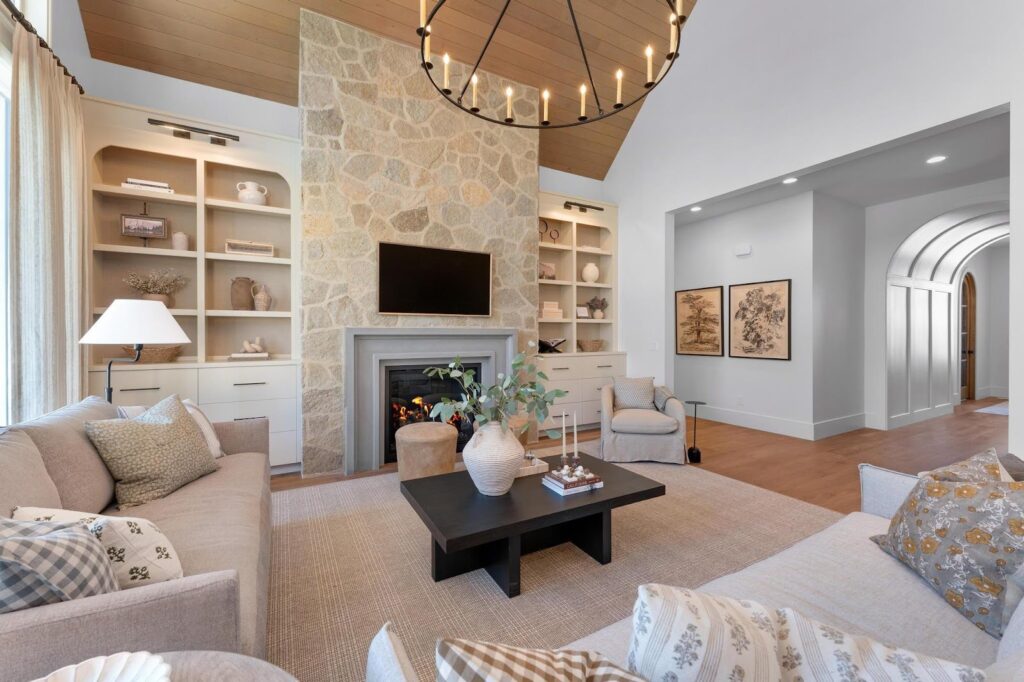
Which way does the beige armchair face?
toward the camera

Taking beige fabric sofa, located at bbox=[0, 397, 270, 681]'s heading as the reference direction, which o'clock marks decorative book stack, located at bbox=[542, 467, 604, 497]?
The decorative book stack is roughly at 12 o'clock from the beige fabric sofa.

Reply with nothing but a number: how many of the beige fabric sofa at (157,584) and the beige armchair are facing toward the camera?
1

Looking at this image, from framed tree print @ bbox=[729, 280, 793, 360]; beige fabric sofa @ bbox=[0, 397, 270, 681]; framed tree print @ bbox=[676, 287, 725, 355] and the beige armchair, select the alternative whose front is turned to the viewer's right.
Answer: the beige fabric sofa

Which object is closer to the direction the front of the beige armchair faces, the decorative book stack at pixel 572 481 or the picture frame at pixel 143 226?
the decorative book stack

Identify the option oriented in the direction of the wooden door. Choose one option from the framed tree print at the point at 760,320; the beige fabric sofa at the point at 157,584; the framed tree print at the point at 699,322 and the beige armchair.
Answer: the beige fabric sofa

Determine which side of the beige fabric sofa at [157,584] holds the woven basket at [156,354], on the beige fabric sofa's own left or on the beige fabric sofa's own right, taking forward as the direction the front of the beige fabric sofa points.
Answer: on the beige fabric sofa's own left

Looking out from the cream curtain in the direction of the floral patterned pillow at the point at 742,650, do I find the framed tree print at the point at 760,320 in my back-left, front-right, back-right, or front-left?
front-left

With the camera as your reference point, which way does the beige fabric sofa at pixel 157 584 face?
facing to the right of the viewer

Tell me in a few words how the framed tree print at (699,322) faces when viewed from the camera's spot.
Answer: facing the viewer and to the left of the viewer

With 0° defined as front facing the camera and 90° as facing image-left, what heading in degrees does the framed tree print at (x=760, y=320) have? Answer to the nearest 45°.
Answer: approximately 45°

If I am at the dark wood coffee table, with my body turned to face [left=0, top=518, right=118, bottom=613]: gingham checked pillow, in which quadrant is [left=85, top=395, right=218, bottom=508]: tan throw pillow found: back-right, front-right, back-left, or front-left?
front-right

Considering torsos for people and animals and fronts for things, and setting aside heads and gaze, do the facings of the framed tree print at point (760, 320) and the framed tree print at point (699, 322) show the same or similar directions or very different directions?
same or similar directions

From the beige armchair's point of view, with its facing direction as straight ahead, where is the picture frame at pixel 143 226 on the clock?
The picture frame is roughly at 2 o'clock from the beige armchair.

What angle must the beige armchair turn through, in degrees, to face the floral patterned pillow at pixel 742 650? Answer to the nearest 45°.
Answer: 0° — it already faces it

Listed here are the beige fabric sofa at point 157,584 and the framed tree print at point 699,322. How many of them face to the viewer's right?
1

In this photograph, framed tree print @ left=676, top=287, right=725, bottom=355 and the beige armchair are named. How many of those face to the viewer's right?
0

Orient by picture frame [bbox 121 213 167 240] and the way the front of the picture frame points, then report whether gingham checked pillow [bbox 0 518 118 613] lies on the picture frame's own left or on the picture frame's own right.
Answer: on the picture frame's own right
